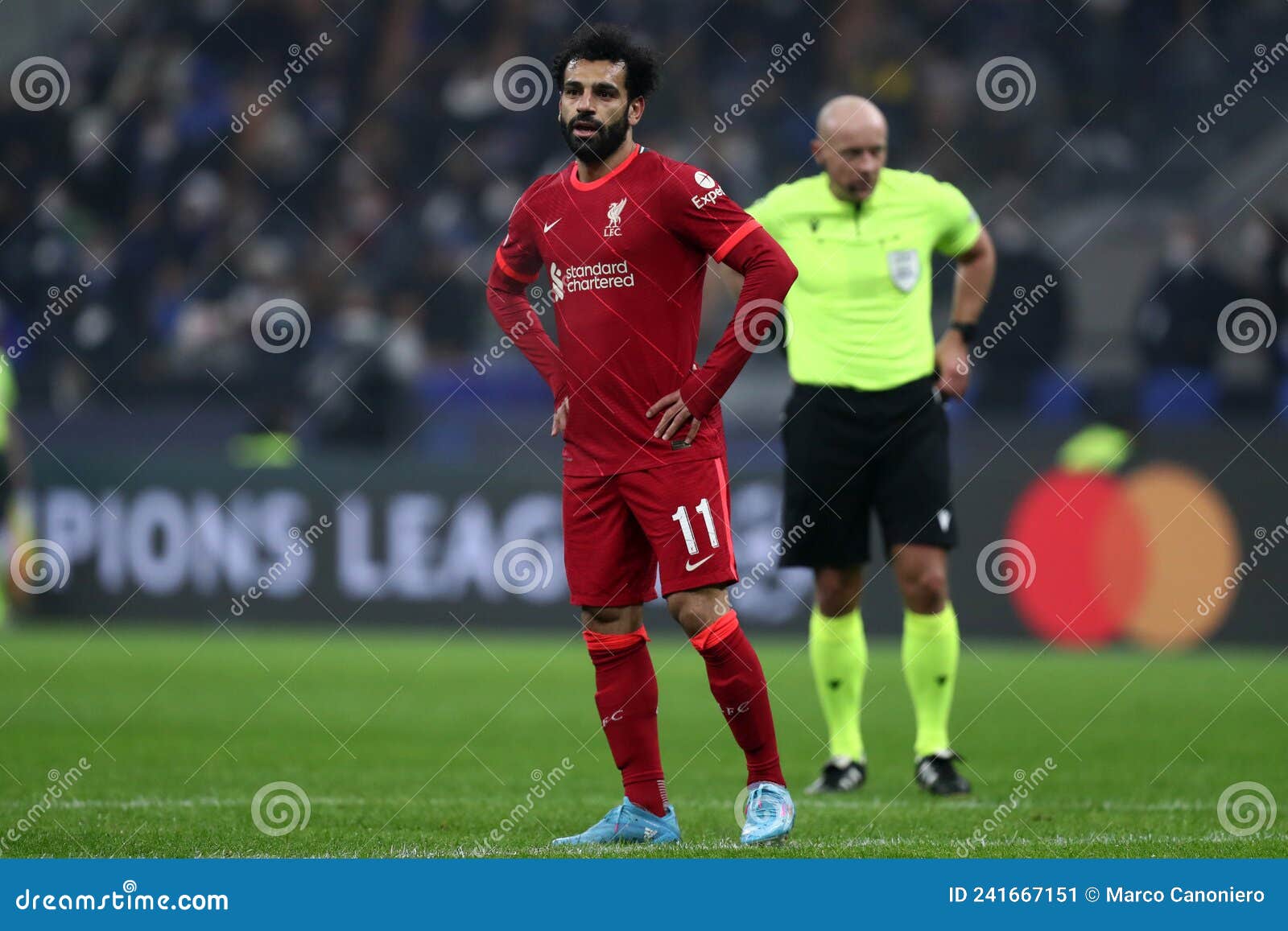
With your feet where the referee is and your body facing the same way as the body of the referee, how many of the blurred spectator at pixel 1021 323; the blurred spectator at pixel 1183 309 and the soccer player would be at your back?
2

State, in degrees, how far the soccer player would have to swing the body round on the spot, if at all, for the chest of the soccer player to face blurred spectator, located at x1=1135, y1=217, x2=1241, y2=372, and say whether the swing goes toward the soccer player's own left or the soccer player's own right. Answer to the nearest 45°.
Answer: approximately 135° to the soccer player's own right

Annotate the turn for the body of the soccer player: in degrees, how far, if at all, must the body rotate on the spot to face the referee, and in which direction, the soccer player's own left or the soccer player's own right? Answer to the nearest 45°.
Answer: approximately 135° to the soccer player's own right

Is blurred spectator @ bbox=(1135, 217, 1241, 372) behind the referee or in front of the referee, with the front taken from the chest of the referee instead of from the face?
behind

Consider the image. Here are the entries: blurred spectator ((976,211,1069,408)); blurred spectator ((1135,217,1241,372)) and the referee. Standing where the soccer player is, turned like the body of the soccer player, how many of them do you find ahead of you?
0

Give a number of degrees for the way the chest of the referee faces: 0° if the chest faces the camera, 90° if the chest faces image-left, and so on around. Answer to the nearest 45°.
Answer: approximately 0°

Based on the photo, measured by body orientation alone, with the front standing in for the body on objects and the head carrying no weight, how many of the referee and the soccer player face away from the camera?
0

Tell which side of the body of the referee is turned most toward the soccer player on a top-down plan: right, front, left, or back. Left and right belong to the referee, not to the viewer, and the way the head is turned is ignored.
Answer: front

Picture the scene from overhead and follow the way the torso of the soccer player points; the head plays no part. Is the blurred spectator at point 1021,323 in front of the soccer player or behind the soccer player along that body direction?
behind

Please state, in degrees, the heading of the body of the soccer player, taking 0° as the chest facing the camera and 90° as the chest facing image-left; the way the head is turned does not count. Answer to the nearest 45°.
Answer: approximately 45°

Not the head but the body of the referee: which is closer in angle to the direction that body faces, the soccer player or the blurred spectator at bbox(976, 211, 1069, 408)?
the soccer player

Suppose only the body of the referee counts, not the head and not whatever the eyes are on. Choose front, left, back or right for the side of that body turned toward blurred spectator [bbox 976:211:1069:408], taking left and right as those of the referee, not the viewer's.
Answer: back
